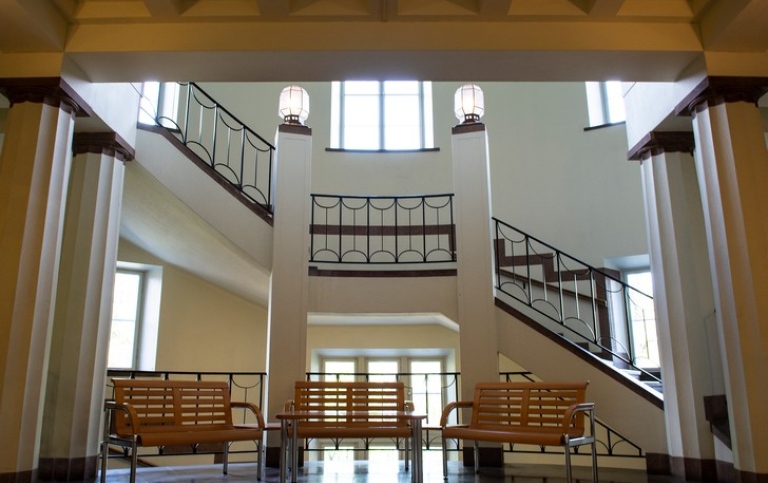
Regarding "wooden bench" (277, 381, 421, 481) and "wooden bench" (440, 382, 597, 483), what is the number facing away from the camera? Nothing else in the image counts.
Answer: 0

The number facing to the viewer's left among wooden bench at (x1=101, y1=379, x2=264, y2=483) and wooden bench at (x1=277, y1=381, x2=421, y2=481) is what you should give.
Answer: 0

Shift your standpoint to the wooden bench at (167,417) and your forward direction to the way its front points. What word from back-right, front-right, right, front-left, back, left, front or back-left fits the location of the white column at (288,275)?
left

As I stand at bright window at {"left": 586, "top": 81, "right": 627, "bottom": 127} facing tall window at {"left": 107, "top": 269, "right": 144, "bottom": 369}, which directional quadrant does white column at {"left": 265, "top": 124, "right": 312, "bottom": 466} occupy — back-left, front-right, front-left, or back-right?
front-left

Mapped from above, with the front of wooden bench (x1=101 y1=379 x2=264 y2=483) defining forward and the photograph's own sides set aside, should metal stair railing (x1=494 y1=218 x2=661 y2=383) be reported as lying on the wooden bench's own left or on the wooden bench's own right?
on the wooden bench's own left

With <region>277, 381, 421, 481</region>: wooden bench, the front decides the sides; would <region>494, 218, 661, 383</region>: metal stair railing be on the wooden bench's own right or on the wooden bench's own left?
on the wooden bench's own left

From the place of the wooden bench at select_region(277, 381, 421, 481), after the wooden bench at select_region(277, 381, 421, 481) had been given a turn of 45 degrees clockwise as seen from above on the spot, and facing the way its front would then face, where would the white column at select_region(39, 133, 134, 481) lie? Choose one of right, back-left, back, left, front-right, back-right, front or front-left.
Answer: front-right

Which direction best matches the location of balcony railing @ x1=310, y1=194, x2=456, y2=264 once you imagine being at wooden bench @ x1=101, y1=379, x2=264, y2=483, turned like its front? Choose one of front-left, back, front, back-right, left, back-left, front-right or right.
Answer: left

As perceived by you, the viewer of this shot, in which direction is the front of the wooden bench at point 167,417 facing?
facing the viewer and to the right of the viewer

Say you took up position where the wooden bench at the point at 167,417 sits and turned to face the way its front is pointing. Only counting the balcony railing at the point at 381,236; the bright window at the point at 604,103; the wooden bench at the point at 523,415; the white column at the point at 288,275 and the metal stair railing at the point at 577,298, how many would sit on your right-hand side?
0

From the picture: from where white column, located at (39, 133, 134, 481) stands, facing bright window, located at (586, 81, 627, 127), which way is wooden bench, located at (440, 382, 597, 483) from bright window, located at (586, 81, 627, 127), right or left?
right

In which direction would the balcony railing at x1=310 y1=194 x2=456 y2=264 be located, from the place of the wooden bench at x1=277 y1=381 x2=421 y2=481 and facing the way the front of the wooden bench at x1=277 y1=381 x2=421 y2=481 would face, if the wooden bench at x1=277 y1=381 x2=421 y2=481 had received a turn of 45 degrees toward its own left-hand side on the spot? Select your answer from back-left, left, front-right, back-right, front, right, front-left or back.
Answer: back-left

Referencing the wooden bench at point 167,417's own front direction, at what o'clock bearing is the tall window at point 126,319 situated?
The tall window is roughly at 7 o'clock from the wooden bench.

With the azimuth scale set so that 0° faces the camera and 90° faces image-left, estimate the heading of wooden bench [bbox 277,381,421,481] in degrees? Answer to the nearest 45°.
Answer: approximately 0°
